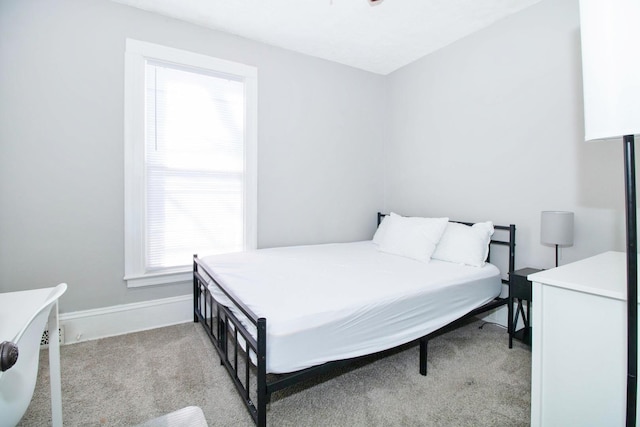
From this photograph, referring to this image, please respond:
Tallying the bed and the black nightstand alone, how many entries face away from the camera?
0

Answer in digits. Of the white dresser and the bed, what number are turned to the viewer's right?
0

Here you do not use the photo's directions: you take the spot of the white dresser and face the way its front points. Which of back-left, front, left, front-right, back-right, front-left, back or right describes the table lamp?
front-right

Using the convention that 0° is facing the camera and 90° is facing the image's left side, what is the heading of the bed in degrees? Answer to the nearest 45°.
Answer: approximately 45°

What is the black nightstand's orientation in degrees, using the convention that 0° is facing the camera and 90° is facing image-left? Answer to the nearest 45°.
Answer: approximately 45°

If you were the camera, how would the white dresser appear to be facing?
facing away from the viewer and to the left of the viewer

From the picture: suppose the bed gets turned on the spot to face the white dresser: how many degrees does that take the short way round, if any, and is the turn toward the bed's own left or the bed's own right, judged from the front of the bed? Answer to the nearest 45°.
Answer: approximately 90° to the bed's own left

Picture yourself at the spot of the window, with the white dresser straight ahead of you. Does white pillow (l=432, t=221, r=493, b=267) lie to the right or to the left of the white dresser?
left

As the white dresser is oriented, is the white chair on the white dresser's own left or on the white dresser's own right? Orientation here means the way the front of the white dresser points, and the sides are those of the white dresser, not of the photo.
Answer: on the white dresser's own left

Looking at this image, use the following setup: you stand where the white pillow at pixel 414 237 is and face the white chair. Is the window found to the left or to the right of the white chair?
right

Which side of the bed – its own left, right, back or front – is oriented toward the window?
right
